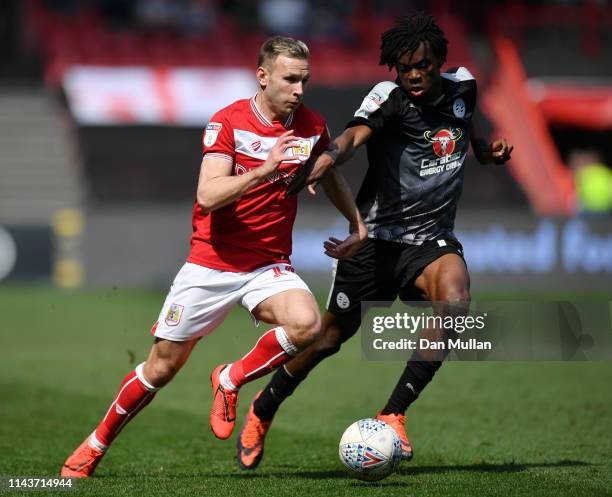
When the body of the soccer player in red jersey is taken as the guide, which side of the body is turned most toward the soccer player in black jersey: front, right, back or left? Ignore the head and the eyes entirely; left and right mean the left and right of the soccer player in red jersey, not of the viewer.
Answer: left

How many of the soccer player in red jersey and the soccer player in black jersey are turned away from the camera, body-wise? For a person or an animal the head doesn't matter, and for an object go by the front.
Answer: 0

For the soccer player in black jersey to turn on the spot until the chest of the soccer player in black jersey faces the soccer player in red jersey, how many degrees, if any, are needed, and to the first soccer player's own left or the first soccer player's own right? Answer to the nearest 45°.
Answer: approximately 90° to the first soccer player's own right
